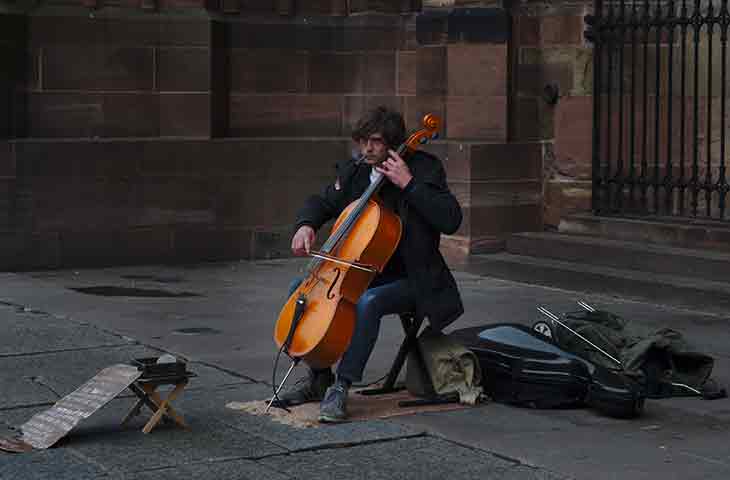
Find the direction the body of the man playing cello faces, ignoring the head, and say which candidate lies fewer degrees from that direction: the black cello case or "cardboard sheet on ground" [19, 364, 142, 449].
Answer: the cardboard sheet on ground

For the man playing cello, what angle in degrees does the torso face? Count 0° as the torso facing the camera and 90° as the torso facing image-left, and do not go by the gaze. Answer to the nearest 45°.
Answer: approximately 45°

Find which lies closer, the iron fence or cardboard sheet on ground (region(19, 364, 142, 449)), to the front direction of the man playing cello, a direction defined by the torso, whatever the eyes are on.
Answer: the cardboard sheet on ground

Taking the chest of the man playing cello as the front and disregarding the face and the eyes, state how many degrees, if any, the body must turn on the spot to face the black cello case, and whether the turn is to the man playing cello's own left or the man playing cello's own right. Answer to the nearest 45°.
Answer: approximately 135° to the man playing cello's own left

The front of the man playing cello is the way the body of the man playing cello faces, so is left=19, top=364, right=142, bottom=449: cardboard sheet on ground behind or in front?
in front

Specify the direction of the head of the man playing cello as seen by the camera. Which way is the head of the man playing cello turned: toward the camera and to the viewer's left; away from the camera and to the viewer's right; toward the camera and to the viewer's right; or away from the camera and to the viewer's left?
toward the camera and to the viewer's left
